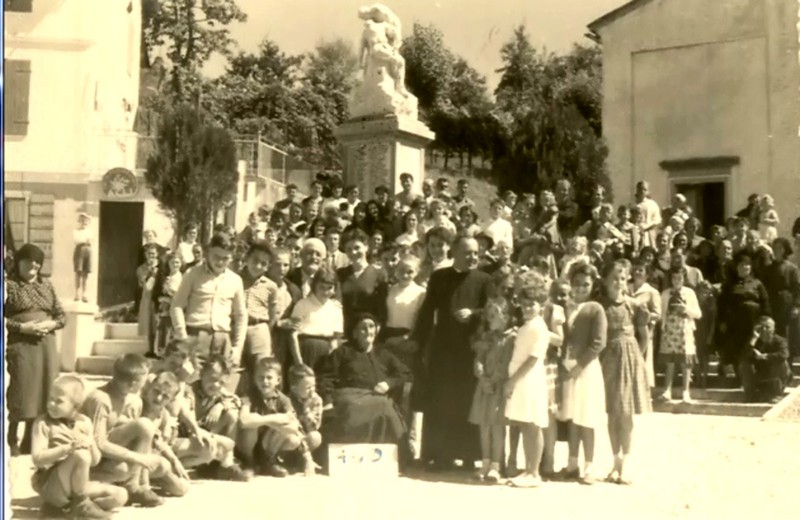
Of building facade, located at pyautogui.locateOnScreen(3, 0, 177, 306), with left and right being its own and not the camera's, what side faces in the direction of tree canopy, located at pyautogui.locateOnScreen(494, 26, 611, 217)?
left

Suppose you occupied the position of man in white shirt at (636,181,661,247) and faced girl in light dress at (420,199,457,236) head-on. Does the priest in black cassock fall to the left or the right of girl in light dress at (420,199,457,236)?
left

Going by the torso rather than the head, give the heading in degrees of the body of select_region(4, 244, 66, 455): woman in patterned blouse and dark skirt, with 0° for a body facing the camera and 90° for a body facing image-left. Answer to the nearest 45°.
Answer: approximately 0°

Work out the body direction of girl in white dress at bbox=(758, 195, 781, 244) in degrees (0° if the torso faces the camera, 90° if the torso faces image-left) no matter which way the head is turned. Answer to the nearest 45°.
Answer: approximately 0°

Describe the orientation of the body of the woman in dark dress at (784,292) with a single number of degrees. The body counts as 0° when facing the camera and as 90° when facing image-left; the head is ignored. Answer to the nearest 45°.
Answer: approximately 45°
